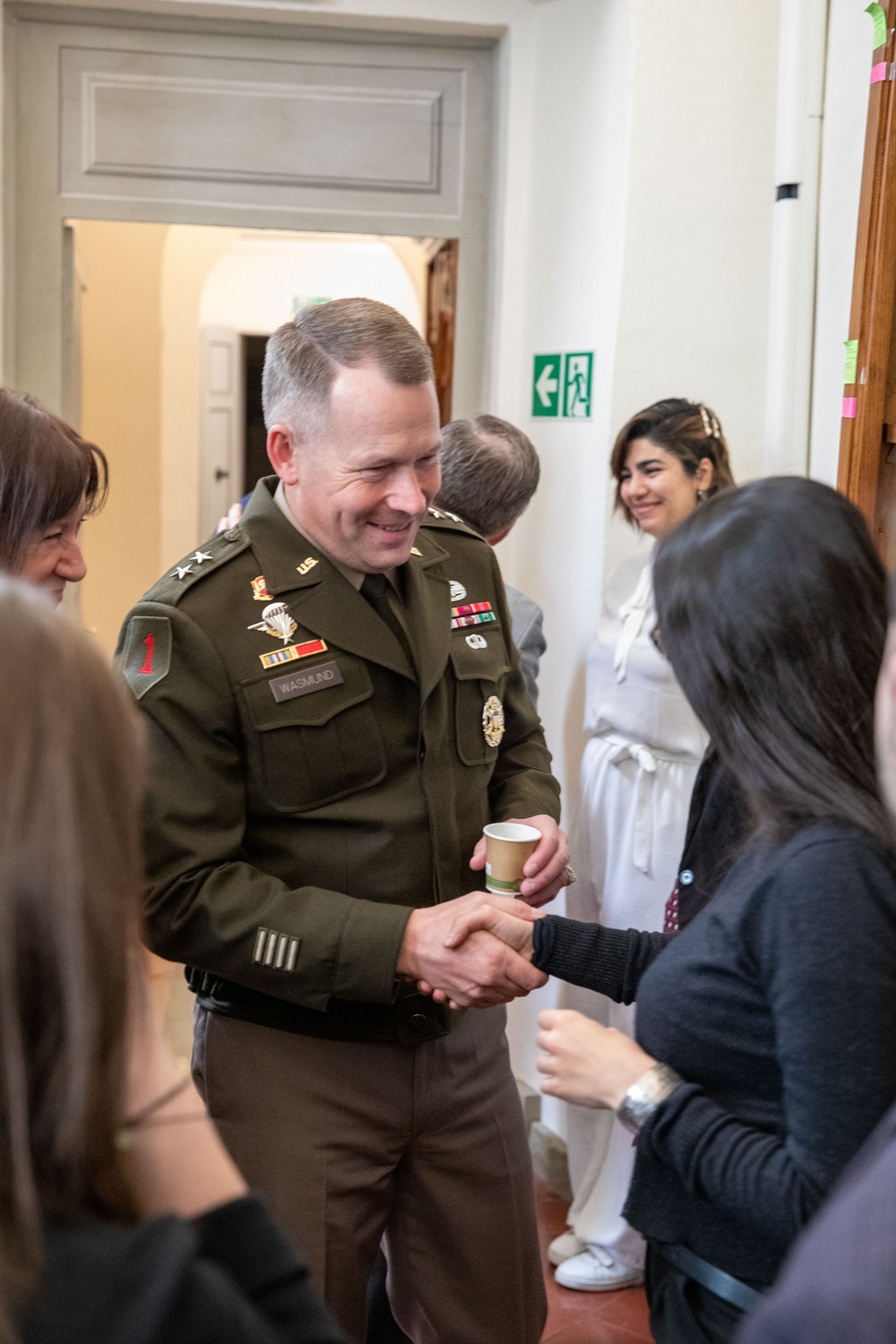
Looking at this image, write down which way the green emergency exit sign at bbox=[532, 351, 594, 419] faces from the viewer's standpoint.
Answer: facing the viewer and to the left of the viewer

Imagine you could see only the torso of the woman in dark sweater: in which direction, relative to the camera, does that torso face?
to the viewer's left

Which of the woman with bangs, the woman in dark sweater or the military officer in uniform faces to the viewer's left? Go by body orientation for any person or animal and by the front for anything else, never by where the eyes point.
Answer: the woman in dark sweater

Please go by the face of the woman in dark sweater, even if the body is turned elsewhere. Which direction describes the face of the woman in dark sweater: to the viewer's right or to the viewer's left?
to the viewer's left

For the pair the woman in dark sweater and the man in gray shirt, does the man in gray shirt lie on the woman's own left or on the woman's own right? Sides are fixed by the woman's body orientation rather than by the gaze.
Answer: on the woman's own right

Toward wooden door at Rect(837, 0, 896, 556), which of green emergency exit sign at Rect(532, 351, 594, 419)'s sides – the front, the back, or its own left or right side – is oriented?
left

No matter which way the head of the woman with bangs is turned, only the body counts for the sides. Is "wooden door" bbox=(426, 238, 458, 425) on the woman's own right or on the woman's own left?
on the woman's own left

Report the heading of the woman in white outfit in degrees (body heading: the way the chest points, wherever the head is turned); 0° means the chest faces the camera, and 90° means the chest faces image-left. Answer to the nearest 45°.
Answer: approximately 45°

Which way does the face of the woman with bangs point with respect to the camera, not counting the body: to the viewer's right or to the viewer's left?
to the viewer's right

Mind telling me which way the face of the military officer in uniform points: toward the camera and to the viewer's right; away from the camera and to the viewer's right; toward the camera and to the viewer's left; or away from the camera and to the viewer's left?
toward the camera and to the viewer's right

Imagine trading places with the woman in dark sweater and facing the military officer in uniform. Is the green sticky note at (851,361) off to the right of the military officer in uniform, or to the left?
right

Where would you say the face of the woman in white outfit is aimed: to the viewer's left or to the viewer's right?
to the viewer's left

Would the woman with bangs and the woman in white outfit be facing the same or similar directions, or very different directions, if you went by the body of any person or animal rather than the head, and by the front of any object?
very different directions

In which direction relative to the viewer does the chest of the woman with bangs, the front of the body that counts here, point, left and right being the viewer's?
facing to the right of the viewer
